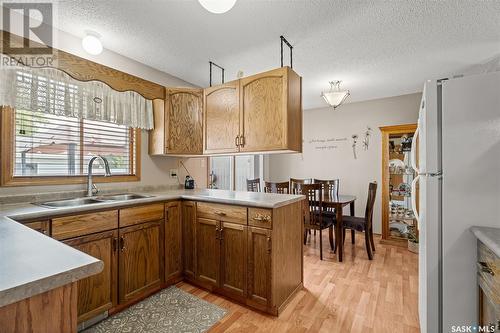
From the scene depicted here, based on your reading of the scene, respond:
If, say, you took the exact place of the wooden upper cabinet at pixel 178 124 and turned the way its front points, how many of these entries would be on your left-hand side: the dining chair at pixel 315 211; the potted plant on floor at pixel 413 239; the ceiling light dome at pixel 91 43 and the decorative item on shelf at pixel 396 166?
3

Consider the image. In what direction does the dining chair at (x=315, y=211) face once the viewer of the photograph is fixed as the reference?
facing away from the viewer and to the right of the viewer

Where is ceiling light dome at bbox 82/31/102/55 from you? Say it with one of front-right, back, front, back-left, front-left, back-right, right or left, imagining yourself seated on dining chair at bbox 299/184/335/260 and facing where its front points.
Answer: back

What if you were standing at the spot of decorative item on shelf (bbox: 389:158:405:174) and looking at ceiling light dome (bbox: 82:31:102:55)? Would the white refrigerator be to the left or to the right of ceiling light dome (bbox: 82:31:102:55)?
left

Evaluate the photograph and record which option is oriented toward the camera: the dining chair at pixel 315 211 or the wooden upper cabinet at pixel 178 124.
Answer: the wooden upper cabinet

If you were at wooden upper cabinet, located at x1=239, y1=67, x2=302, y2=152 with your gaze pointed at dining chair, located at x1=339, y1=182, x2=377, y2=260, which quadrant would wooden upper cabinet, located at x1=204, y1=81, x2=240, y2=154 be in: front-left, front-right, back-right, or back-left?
back-left

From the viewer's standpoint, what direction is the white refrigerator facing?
to the viewer's left

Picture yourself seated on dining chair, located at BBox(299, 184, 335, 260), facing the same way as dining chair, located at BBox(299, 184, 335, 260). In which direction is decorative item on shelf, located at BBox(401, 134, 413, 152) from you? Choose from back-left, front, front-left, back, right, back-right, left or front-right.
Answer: front

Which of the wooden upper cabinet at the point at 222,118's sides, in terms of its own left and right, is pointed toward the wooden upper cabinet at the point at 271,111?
left

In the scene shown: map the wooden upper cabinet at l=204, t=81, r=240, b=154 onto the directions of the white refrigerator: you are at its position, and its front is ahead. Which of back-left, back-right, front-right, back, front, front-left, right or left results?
front

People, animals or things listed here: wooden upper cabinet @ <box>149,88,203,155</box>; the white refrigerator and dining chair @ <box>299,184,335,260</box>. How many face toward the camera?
1

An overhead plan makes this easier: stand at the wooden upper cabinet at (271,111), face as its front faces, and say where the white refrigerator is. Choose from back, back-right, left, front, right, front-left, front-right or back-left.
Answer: left

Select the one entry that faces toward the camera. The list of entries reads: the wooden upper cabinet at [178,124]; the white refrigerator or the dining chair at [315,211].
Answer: the wooden upper cabinet

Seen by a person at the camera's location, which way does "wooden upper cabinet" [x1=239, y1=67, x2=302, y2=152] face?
facing the viewer and to the left of the viewer

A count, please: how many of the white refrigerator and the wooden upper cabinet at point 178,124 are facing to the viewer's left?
1

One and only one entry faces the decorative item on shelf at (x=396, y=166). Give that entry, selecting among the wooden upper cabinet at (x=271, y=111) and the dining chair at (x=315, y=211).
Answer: the dining chair
